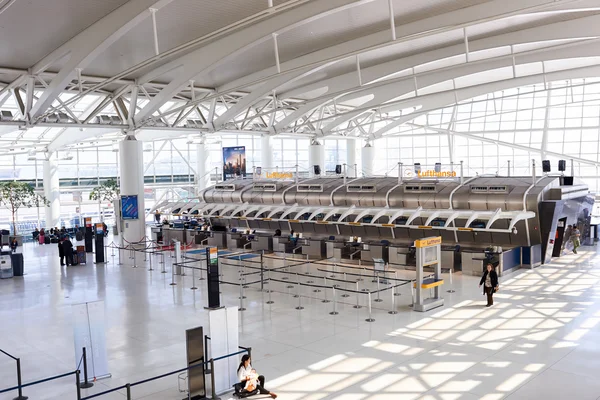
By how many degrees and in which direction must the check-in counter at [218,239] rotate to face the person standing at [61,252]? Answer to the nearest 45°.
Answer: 0° — it already faces them

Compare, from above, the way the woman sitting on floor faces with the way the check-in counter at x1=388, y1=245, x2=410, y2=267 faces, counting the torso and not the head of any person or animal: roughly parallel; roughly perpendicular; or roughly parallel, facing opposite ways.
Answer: roughly perpendicular

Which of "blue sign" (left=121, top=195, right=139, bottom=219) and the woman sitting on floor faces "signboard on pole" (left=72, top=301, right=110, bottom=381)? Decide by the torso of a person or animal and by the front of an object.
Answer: the blue sign

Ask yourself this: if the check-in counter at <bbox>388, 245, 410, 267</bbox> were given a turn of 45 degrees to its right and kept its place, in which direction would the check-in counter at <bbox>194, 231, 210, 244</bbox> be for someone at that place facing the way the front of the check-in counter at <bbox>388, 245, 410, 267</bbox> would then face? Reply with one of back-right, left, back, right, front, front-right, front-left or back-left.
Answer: front-right

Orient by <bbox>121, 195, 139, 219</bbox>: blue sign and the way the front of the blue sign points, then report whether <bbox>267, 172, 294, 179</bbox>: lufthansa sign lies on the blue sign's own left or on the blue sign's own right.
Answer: on the blue sign's own left

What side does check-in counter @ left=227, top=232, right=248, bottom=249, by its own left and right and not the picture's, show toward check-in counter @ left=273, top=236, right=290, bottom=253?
left

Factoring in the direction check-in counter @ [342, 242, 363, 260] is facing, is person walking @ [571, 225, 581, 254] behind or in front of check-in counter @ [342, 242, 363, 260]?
behind

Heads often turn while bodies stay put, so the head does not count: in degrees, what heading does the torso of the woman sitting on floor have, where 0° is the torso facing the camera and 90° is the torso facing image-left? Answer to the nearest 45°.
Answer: approximately 315°

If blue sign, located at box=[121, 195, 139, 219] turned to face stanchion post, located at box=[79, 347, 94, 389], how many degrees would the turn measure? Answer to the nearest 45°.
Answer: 0° — it already faces it

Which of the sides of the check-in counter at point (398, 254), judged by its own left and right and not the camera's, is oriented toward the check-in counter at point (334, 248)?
right

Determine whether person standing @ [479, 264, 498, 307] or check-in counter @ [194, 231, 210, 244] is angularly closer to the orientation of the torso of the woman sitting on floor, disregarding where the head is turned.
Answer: the person standing

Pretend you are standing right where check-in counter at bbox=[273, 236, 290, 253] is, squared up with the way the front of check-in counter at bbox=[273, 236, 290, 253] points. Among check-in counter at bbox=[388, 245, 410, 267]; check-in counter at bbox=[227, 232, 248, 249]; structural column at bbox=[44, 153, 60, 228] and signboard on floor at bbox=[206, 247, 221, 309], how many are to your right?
2

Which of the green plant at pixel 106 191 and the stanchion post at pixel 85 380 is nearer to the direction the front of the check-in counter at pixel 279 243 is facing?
the stanchion post

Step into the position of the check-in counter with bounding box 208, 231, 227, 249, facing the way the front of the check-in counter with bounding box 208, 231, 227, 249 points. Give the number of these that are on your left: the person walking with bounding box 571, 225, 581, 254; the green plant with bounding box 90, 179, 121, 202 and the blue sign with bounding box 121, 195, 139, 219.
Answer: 1

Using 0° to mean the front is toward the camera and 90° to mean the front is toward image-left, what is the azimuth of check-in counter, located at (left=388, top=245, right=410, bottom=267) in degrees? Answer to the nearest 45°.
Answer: approximately 45°

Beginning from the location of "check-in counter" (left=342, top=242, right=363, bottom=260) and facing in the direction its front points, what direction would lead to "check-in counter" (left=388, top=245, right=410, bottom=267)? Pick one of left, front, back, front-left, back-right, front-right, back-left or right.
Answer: left
